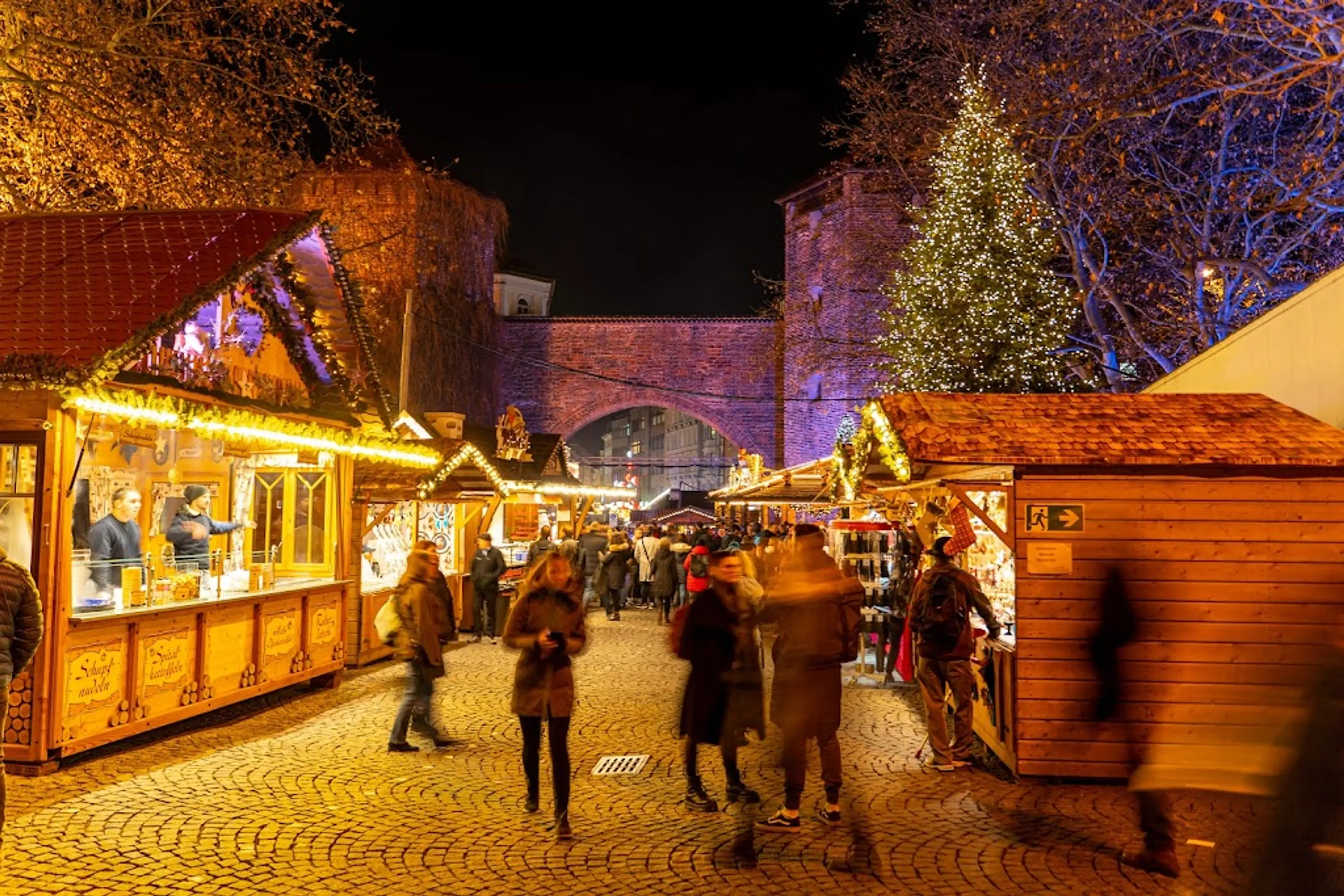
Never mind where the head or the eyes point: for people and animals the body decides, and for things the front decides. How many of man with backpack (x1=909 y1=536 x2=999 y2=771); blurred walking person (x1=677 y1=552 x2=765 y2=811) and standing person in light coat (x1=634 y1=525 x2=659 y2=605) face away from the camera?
2

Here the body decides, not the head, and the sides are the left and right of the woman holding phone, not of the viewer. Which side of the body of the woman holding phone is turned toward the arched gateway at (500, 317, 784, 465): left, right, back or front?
back

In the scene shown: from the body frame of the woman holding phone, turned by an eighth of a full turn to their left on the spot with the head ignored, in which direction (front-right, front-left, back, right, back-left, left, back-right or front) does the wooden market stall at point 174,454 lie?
back

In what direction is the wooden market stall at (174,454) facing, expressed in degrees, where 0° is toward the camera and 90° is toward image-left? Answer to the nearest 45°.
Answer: approximately 315°

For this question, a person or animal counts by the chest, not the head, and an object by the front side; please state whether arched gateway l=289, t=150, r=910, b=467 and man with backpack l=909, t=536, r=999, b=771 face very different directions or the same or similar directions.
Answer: very different directions

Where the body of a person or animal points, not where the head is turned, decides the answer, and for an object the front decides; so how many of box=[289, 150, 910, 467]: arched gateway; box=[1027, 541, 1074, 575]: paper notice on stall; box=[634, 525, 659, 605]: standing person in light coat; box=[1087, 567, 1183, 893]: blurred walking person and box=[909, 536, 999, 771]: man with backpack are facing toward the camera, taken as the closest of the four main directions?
2

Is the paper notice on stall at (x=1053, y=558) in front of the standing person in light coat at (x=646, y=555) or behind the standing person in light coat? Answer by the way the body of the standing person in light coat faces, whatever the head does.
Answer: behind

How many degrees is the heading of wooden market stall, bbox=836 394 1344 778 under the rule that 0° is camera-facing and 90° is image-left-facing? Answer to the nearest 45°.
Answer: approximately 90°

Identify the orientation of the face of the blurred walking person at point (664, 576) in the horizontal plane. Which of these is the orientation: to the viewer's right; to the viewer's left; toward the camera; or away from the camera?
away from the camera

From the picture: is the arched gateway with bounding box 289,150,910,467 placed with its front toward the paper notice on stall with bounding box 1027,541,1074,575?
yes

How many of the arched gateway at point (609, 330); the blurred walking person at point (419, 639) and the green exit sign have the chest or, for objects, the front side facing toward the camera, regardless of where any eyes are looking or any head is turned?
2
